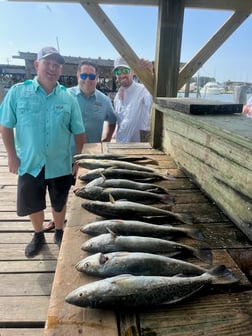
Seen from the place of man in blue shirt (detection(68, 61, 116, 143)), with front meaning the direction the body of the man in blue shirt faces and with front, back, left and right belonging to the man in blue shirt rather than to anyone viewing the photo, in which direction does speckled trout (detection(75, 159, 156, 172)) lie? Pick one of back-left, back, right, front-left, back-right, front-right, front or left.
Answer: front

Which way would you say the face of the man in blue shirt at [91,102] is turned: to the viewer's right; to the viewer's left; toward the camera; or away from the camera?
toward the camera

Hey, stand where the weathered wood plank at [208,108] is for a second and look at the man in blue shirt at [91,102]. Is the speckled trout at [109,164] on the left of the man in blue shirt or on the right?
left

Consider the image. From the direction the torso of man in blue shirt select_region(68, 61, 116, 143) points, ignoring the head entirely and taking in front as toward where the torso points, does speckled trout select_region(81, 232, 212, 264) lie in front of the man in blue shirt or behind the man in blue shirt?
in front

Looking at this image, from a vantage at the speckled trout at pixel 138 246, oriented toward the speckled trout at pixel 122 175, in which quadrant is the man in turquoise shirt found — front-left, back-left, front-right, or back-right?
front-left

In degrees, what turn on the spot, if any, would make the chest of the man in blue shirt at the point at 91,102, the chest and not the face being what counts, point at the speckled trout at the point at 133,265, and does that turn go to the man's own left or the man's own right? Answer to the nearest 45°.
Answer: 0° — they already face it

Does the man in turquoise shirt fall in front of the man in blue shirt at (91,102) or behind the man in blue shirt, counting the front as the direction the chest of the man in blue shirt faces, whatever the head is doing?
in front

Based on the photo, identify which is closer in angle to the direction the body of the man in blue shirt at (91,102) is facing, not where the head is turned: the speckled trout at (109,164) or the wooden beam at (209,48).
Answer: the speckled trout

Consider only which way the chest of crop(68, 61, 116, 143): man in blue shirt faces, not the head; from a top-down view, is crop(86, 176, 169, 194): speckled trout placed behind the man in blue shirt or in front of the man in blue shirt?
in front

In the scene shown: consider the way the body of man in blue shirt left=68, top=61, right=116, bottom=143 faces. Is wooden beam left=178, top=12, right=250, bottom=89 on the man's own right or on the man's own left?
on the man's own left

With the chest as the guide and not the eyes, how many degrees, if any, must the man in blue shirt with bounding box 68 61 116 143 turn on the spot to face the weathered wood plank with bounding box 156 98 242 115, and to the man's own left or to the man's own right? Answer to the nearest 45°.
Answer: approximately 45° to the man's own left

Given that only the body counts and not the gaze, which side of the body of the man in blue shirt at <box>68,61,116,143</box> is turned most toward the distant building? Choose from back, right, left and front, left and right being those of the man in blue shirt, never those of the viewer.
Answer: back

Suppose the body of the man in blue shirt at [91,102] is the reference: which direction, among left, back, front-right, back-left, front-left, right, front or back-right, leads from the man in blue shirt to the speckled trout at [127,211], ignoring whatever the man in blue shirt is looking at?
front

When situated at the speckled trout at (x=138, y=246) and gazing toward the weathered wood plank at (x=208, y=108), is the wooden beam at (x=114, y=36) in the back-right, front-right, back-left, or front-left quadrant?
front-left

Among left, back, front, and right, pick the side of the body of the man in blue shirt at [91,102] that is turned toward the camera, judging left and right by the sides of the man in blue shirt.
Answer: front

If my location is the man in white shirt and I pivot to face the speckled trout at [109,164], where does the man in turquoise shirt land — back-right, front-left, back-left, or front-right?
front-right
